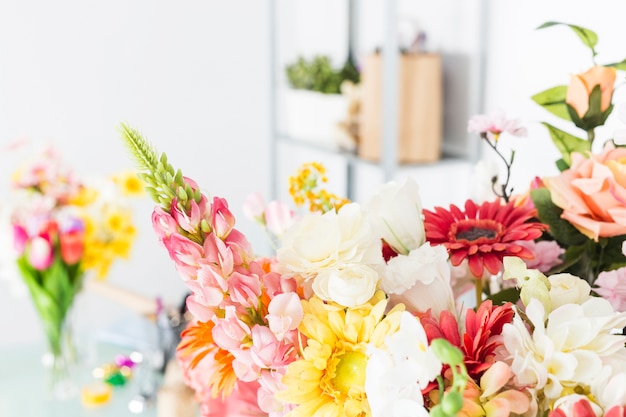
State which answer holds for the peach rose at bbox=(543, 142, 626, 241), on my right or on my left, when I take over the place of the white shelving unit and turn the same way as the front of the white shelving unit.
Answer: on my left

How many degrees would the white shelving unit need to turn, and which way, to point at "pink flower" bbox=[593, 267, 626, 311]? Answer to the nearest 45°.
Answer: approximately 45° to its left

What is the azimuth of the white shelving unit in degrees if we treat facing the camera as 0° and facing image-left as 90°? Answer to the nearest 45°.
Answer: approximately 45°

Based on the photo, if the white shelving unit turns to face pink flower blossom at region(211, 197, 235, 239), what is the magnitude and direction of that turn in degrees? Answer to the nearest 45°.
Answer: approximately 45° to its left

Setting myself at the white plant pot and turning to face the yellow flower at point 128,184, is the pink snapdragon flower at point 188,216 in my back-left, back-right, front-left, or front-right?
front-left

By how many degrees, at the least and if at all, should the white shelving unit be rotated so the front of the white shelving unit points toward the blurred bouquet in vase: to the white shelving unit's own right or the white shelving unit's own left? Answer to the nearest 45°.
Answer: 0° — it already faces it

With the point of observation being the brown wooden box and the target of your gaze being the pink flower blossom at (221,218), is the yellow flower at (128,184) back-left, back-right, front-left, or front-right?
front-right

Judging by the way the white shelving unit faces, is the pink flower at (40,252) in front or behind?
in front

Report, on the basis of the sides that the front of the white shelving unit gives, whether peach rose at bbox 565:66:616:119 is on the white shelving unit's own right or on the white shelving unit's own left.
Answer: on the white shelving unit's own left
